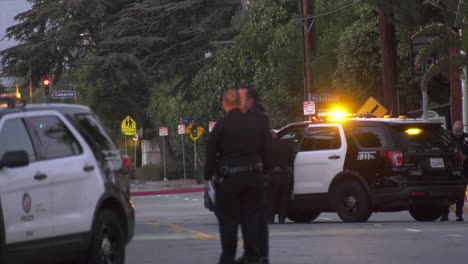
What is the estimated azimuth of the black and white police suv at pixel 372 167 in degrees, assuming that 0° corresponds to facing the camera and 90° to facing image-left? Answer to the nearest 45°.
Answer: approximately 135°

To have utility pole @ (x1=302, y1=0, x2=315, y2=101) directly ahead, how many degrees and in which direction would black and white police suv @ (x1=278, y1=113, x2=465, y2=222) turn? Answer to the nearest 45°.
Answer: approximately 45° to its right

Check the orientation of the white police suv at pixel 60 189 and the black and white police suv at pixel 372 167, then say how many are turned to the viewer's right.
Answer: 0

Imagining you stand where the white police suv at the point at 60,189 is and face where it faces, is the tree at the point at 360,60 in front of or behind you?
behind

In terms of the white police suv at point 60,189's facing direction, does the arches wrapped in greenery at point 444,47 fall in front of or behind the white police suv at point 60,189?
behind

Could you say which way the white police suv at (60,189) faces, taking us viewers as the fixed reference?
facing the viewer and to the left of the viewer

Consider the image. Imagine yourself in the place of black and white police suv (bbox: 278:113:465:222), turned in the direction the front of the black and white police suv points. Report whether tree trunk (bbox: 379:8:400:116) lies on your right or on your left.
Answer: on your right

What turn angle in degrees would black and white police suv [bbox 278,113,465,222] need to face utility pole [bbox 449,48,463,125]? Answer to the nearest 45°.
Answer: approximately 45° to its right

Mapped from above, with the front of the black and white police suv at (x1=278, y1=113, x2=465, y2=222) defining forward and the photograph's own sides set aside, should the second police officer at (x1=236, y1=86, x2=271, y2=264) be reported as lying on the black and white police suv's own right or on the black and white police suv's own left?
on the black and white police suv's own left
